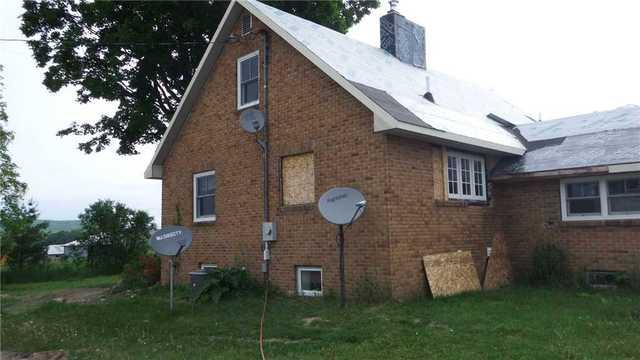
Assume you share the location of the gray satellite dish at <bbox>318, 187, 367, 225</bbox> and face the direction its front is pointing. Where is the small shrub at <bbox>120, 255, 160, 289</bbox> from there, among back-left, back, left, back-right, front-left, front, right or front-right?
back

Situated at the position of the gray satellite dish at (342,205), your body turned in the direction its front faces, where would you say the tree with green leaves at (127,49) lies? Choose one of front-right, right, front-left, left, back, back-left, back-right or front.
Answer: back

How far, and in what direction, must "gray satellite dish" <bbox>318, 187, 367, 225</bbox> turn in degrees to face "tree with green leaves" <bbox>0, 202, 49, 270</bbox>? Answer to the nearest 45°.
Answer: approximately 180°

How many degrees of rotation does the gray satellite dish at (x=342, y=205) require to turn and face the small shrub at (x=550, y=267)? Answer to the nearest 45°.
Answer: approximately 90° to its left

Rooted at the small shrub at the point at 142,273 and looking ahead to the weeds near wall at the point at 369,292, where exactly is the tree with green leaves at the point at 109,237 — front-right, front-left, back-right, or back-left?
back-left

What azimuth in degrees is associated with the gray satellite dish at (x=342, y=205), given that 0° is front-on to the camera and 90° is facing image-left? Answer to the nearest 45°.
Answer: approximately 315°

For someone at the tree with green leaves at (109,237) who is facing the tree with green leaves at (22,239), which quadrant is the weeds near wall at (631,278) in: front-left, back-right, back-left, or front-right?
back-left

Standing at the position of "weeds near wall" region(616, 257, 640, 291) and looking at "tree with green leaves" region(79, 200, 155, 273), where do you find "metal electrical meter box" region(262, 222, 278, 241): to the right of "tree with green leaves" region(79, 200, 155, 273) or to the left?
left

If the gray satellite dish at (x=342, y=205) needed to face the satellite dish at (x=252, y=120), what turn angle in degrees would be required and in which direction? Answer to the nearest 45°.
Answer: approximately 180°
